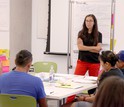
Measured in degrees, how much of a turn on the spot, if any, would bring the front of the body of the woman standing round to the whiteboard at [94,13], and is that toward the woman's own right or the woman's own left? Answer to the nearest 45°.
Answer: approximately 180°

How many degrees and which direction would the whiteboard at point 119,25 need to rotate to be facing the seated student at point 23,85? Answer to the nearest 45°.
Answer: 0° — it already faces them

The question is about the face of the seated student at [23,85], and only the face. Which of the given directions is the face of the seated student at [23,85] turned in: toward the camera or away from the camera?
away from the camera

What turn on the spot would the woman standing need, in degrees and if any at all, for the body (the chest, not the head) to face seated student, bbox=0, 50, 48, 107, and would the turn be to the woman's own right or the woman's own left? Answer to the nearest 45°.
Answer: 0° — they already face them

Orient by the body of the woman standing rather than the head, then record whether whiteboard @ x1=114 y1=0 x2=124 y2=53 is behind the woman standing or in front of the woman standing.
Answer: behind

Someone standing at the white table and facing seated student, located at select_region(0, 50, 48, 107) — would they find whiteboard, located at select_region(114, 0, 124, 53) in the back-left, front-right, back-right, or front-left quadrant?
back-right

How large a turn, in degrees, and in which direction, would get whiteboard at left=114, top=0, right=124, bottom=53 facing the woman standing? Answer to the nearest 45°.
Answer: approximately 45° to its right

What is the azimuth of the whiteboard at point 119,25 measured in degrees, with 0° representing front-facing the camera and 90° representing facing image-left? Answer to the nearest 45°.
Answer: approximately 0°
